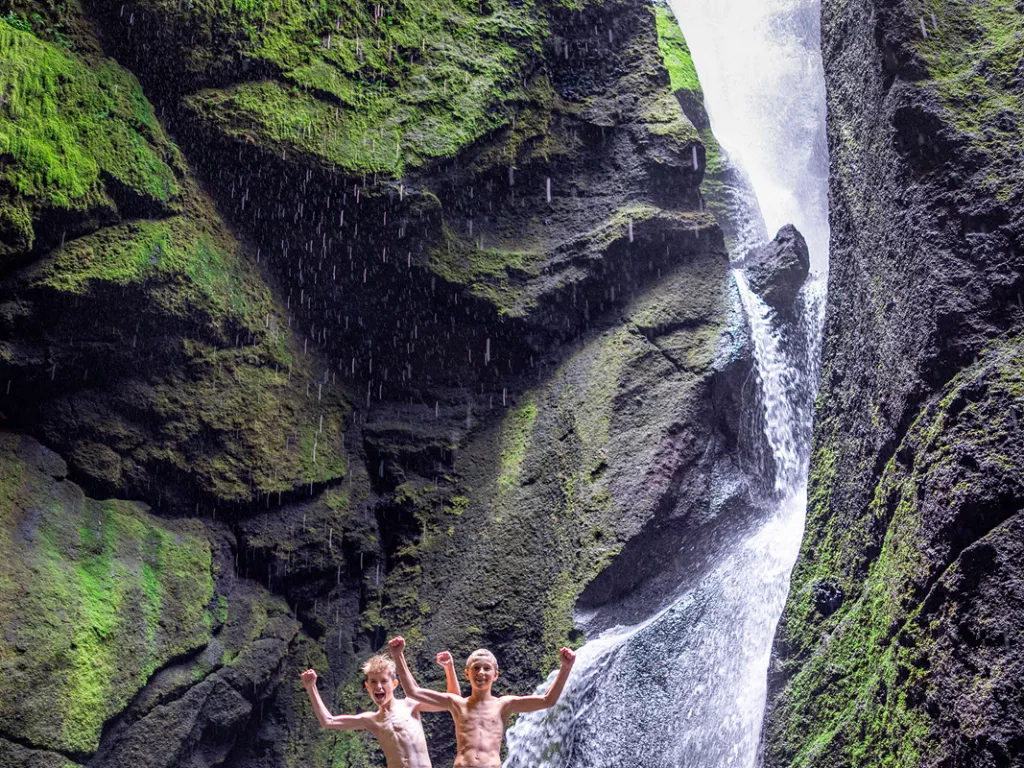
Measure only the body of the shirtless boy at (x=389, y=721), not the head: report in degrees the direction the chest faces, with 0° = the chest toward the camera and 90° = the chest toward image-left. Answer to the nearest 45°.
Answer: approximately 0°

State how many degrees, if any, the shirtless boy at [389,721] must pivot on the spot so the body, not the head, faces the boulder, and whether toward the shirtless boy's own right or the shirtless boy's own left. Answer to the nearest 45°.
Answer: approximately 135° to the shirtless boy's own left

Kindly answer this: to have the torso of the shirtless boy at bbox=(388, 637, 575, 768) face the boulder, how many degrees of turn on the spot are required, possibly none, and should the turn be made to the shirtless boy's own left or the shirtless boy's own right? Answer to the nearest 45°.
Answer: approximately 135° to the shirtless boy's own left

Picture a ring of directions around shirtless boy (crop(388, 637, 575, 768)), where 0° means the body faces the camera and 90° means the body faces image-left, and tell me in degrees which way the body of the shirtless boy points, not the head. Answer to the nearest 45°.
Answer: approximately 0°

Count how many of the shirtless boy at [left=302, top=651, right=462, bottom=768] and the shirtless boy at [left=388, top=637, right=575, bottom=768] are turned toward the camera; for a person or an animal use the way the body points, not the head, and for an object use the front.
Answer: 2
